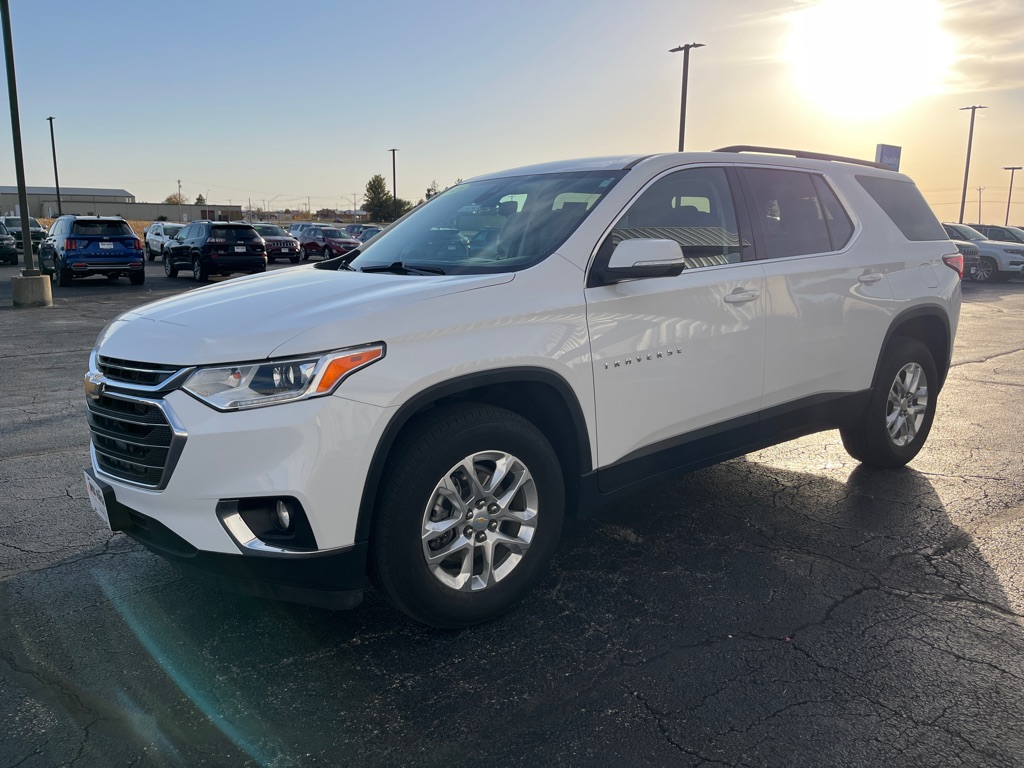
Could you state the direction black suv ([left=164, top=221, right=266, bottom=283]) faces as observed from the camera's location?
facing away from the viewer and to the left of the viewer

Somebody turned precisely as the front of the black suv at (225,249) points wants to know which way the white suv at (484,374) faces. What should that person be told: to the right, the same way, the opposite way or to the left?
to the left

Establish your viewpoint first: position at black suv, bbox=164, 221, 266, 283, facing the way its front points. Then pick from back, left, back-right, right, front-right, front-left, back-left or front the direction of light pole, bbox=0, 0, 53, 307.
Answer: left

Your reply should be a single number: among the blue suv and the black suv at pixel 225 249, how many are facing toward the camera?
0

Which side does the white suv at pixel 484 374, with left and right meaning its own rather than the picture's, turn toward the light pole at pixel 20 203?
right

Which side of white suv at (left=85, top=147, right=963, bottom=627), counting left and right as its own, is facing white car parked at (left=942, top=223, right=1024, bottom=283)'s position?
back

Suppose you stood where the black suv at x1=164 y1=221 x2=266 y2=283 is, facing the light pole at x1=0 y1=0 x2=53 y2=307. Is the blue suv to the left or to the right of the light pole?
right

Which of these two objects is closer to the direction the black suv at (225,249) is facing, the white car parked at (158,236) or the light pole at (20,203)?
the white car parked
